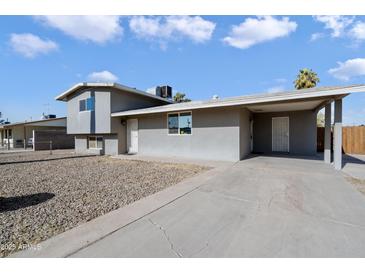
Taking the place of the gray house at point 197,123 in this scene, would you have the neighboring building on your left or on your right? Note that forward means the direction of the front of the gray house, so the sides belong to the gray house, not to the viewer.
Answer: on your right

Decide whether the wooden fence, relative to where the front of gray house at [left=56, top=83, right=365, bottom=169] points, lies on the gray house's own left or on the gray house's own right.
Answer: on the gray house's own left

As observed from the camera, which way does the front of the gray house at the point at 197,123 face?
facing the viewer

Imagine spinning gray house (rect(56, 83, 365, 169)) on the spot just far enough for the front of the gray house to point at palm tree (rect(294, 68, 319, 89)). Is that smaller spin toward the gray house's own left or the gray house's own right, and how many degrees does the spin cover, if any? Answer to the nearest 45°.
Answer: approximately 135° to the gray house's own left
